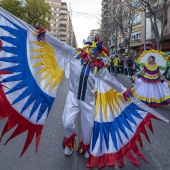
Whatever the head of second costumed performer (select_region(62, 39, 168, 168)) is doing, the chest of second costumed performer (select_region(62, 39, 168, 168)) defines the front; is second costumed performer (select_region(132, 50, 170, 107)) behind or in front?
behind

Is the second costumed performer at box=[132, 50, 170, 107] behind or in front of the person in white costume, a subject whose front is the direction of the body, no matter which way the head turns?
behind

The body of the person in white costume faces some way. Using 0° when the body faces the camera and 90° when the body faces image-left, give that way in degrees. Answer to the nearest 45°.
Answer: approximately 0°
